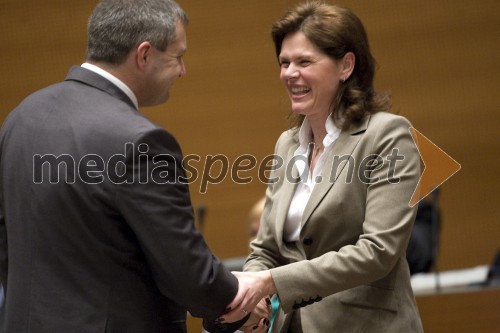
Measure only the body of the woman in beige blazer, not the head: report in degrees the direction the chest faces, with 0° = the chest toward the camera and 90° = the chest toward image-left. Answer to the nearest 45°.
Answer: approximately 45°

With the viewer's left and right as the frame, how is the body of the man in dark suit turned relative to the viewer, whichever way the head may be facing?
facing away from the viewer and to the right of the viewer

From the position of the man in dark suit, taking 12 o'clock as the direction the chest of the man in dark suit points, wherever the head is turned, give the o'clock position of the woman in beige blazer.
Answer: The woman in beige blazer is roughly at 1 o'clock from the man in dark suit.

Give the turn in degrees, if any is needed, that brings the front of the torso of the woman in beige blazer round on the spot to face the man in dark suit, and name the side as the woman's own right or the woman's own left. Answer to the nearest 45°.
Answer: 0° — they already face them

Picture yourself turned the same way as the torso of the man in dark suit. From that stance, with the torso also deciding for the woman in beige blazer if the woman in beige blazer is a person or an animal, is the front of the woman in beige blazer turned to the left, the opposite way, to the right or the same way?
the opposite way
